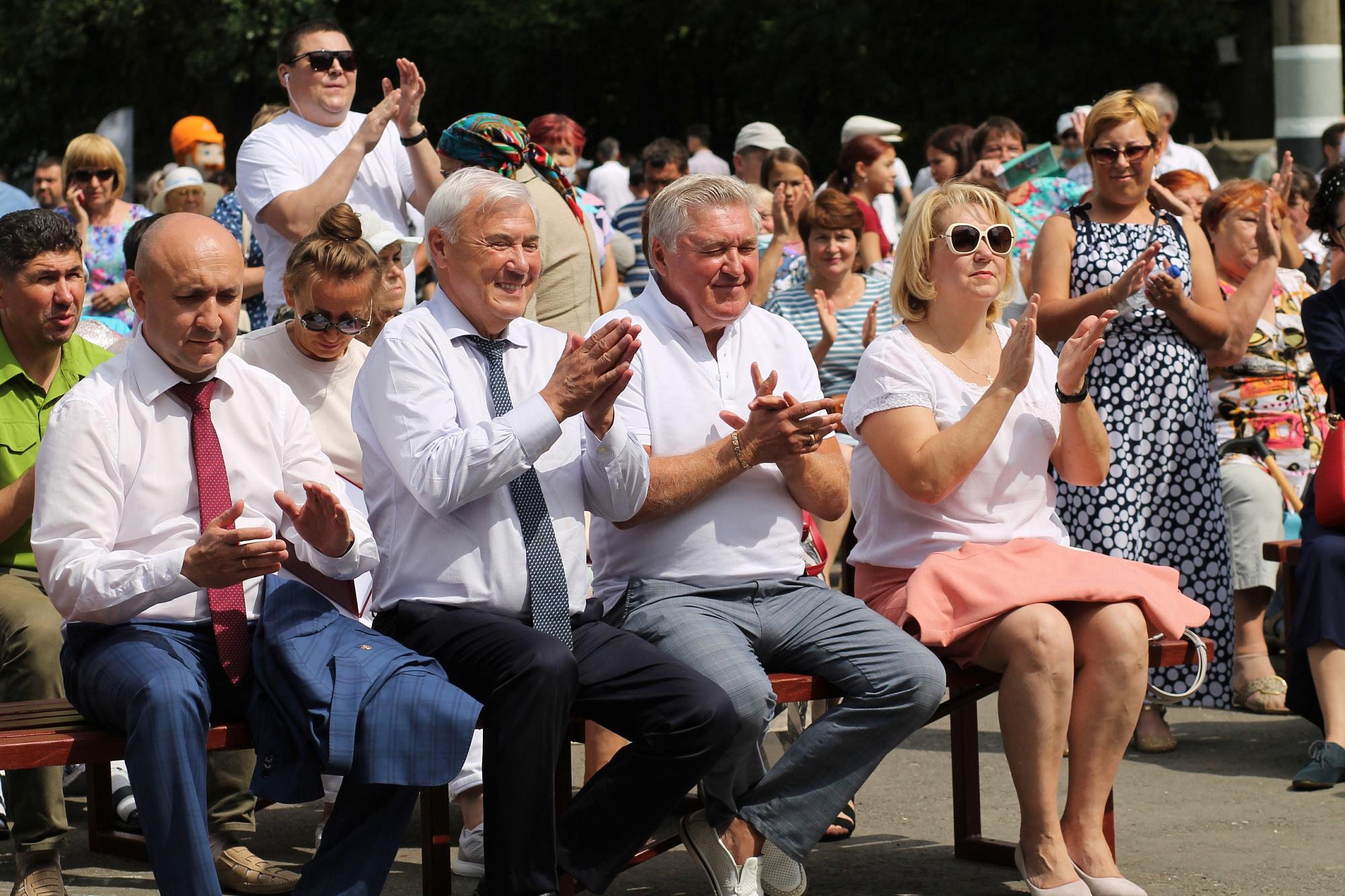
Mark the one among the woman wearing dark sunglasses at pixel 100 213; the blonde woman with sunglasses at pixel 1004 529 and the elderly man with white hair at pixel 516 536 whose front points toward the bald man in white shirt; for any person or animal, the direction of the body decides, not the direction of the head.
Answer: the woman wearing dark sunglasses

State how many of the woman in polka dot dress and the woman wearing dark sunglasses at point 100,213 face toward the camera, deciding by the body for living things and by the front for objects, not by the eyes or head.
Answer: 2

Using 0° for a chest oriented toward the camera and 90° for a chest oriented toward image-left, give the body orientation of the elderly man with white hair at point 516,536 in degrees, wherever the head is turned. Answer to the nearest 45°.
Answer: approximately 315°

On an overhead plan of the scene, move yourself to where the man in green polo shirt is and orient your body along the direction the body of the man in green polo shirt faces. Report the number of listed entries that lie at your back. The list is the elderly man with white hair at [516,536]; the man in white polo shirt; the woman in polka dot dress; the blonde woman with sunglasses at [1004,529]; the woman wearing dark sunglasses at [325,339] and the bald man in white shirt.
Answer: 0

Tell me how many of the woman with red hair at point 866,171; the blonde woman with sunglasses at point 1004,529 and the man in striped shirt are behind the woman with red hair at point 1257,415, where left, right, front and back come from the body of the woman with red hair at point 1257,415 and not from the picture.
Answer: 2

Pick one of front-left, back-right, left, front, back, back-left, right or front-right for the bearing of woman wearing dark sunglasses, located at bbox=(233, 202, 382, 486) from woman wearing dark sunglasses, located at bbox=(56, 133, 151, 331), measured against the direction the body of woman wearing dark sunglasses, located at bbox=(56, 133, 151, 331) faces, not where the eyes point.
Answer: front

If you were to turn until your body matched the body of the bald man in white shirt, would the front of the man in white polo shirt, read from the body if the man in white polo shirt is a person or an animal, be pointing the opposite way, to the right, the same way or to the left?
the same way

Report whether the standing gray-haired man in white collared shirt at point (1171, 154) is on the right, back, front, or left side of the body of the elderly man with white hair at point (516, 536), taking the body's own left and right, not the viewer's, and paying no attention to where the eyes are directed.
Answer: left

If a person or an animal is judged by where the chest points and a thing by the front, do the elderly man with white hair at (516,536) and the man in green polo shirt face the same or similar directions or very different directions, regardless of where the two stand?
same or similar directions

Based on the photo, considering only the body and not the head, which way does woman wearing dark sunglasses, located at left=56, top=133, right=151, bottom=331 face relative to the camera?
toward the camera

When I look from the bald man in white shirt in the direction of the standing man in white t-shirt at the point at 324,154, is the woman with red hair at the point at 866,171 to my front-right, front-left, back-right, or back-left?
front-right

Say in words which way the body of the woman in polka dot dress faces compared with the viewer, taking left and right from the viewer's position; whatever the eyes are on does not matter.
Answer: facing the viewer

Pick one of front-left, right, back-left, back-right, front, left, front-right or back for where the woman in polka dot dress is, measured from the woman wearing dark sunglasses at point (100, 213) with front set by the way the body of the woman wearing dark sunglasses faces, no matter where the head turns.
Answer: front-left

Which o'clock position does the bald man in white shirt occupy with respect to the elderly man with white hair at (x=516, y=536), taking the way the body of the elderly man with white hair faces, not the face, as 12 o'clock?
The bald man in white shirt is roughly at 4 o'clock from the elderly man with white hair.

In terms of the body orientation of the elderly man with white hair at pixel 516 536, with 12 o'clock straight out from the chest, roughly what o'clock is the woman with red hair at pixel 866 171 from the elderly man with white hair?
The woman with red hair is roughly at 8 o'clock from the elderly man with white hair.

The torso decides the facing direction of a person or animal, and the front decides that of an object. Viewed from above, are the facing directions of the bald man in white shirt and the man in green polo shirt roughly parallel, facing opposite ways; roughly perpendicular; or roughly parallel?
roughly parallel

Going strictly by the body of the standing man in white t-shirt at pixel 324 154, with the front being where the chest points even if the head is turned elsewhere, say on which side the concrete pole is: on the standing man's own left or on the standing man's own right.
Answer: on the standing man's own left

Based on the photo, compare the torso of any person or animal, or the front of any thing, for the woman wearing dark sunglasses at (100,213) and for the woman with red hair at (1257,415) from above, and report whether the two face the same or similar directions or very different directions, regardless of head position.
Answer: same or similar directions

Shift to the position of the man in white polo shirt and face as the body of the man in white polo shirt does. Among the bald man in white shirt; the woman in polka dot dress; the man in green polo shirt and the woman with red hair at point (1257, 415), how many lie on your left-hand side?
2
